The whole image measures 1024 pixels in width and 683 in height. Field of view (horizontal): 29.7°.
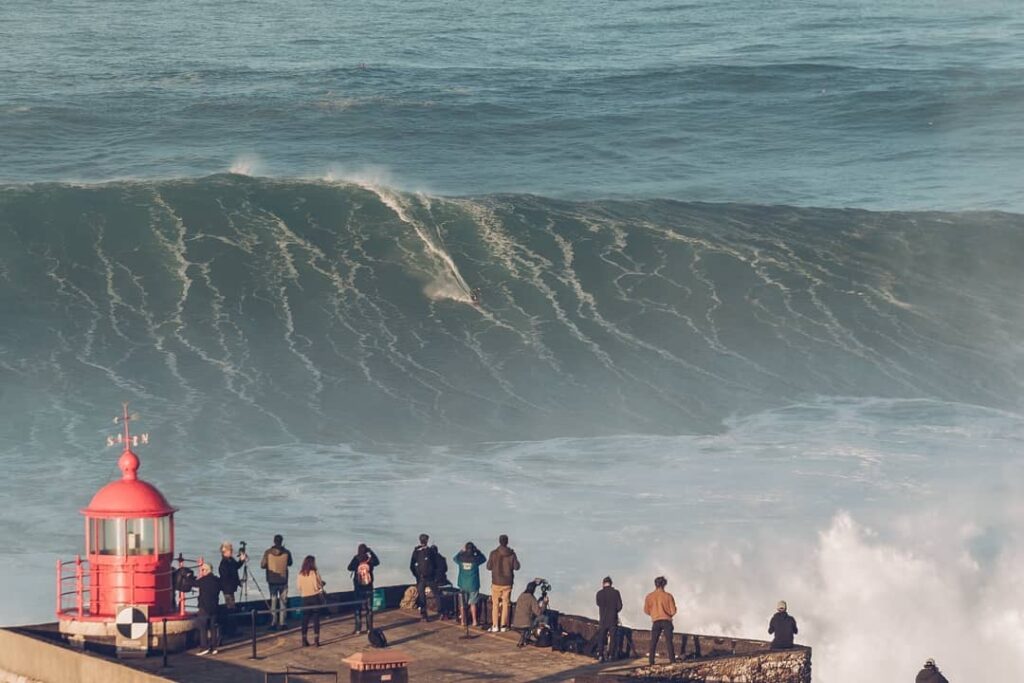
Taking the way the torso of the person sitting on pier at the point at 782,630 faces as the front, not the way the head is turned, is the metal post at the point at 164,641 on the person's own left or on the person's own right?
on the person's own left

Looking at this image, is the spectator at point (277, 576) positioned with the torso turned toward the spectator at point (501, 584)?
no

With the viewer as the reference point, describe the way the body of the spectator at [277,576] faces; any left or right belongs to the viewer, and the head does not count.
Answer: facing away from the viewer

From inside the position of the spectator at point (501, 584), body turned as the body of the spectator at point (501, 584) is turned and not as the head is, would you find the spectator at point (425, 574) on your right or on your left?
on your left

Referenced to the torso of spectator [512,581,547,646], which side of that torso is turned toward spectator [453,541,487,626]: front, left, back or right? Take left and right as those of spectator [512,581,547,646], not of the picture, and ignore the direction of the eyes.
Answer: left

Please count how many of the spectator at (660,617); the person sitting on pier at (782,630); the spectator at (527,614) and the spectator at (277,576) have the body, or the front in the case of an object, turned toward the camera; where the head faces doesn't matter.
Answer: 0

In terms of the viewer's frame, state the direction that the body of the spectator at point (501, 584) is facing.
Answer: away from the camera

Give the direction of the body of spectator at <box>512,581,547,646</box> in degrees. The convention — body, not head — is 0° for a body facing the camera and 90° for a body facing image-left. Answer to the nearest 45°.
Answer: approximately 225°

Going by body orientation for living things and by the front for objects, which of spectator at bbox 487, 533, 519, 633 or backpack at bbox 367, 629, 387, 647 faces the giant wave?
the spectator

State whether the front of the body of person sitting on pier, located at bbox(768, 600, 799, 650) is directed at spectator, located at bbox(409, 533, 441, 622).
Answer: no

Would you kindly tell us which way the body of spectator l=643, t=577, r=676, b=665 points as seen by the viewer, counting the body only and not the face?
away from the camera

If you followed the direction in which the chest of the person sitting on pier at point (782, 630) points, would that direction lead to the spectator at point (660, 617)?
no

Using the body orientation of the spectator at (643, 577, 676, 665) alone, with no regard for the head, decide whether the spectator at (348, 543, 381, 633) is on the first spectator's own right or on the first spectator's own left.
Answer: on the first spectator's own left

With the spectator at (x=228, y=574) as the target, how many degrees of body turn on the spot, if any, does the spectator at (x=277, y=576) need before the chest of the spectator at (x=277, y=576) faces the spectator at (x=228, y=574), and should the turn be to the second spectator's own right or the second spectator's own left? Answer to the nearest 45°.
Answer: approximately 135° to the second spectator's own left

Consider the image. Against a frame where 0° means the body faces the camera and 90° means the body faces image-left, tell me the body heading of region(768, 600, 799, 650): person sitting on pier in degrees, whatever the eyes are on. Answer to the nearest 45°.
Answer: approximately 180°

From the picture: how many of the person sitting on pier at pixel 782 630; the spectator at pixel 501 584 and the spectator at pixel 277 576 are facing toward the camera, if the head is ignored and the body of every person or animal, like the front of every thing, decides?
0

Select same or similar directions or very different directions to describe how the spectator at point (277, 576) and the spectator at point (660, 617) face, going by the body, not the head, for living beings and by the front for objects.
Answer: same or similar directions

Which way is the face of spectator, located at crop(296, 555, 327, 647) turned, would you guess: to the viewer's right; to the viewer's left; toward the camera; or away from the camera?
away from the camera
